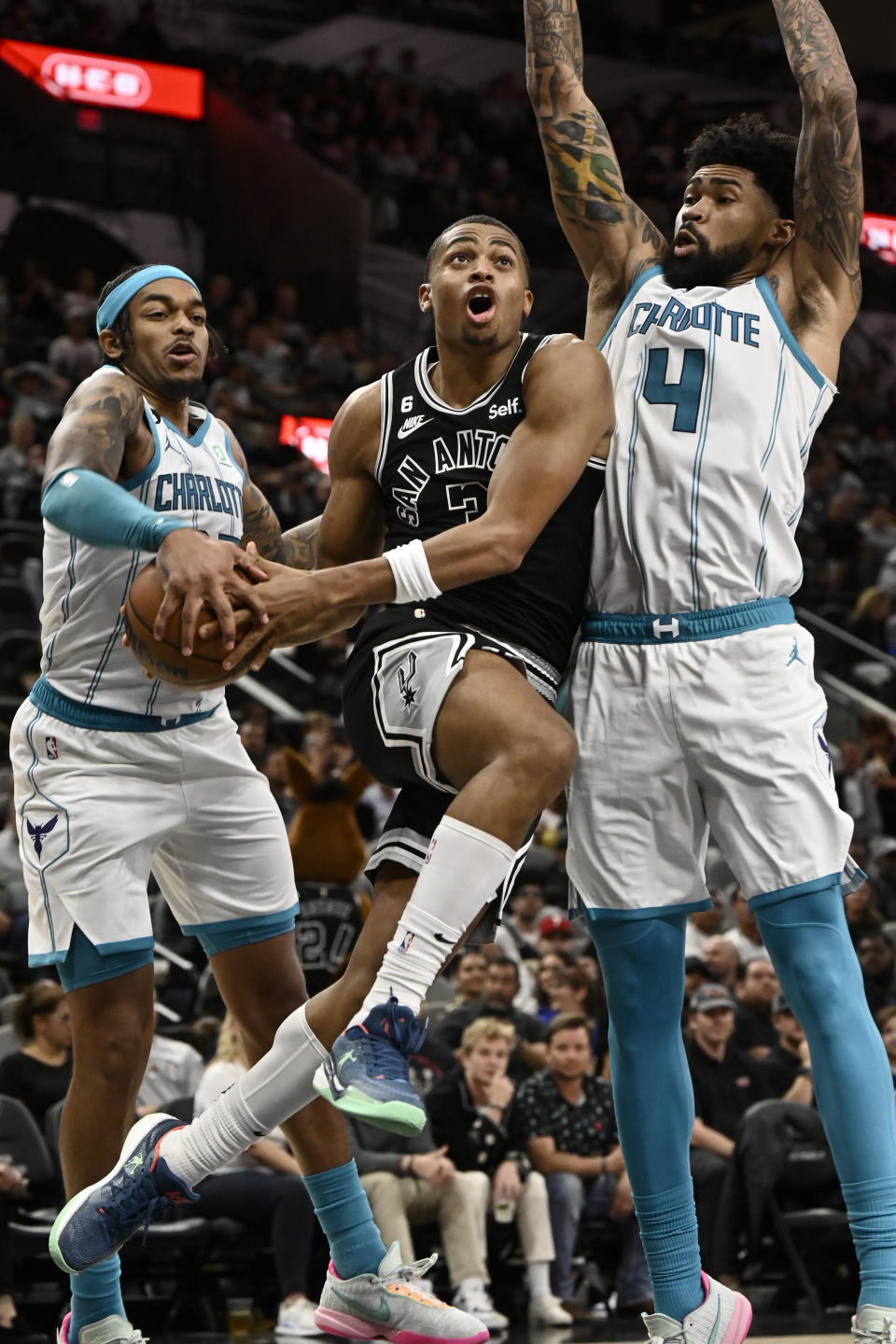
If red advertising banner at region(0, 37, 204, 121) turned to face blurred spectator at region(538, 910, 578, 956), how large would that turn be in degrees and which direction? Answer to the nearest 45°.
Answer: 0° — it already faces them

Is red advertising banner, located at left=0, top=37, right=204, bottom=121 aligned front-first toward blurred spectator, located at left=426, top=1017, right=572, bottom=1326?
yes

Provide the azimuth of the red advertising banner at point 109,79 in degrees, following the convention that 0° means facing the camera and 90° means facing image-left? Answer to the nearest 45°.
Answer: approximately 0°

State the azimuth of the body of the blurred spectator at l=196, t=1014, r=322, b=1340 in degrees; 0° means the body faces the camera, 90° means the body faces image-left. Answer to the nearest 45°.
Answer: approximately 315°

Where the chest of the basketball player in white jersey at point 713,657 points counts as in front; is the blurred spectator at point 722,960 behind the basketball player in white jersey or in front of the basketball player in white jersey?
behind

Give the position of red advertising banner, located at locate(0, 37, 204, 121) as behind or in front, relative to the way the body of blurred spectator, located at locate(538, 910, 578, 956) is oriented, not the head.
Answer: behind

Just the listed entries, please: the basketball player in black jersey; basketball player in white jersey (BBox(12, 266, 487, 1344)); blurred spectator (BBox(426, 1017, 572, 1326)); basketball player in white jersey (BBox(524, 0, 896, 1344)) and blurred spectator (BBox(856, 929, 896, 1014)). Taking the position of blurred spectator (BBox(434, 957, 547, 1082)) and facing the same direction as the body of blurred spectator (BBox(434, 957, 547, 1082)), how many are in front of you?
4
